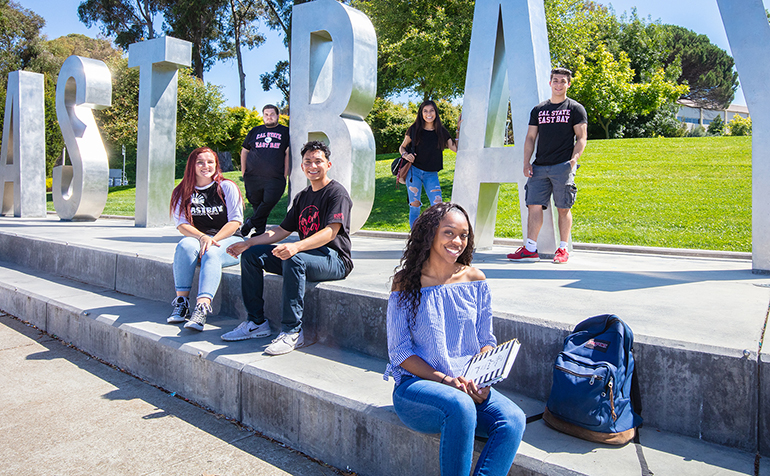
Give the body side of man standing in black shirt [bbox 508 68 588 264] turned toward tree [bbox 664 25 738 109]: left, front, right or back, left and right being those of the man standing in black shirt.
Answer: back

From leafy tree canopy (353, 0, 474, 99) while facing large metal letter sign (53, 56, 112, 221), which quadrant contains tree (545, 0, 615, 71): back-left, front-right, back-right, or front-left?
back-left

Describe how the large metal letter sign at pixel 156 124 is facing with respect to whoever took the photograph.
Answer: facing the viewer and to the left of the viewer

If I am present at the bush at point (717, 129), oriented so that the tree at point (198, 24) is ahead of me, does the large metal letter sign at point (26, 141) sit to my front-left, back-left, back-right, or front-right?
front-left

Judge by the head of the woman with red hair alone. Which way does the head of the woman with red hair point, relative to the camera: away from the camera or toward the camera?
toward the camera

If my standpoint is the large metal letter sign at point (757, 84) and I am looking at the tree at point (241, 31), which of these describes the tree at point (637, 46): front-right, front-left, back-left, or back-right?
front-right

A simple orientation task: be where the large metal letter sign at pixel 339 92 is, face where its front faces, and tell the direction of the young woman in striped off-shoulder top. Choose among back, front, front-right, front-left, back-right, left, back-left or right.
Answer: front-left

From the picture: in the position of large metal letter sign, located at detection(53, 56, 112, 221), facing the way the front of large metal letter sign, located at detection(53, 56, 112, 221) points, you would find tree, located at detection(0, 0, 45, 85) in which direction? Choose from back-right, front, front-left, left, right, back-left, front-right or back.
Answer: back-right

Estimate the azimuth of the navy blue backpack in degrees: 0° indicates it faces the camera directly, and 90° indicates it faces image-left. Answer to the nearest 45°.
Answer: approximately 45°

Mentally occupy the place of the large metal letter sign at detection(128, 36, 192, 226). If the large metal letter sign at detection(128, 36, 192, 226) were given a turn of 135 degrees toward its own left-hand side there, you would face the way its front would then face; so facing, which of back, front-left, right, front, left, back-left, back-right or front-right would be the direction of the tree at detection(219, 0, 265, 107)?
left

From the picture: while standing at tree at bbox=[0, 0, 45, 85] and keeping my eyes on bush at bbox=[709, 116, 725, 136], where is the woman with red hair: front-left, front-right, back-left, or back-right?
front-right

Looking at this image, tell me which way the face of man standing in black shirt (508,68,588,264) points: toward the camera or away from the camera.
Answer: toward the camera

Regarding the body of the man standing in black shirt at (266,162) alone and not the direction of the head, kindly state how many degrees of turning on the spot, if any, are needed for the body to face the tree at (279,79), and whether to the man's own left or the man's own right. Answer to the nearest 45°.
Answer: approximately 180°

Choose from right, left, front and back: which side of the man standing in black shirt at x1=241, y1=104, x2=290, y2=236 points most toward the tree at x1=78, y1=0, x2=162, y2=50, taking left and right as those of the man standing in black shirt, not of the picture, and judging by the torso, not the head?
back

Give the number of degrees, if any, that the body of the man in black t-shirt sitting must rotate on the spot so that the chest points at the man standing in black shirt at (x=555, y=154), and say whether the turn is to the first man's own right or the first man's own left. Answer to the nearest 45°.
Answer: approximately 180°

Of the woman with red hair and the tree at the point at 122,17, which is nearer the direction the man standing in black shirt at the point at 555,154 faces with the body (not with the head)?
the woman with red hair

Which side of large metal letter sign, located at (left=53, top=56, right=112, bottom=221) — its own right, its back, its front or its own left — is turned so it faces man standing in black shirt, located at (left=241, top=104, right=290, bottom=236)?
left

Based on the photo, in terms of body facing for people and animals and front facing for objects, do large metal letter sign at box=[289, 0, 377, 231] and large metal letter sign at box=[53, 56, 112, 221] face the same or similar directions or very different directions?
same or similar directions

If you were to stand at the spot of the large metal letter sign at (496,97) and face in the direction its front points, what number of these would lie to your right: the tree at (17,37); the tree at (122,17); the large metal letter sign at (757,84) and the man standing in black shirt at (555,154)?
2
